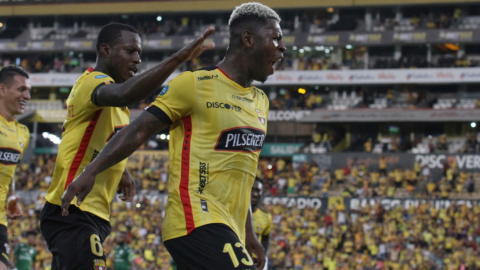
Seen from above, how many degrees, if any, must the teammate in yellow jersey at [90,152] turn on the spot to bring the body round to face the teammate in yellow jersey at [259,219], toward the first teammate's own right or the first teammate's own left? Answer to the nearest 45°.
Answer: approximately 45° to the first teammate's own left

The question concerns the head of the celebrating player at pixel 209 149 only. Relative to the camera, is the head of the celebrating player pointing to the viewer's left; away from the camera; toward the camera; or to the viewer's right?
to the viewer's right

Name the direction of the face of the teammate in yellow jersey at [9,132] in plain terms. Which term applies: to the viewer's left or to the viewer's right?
to the viewer's right

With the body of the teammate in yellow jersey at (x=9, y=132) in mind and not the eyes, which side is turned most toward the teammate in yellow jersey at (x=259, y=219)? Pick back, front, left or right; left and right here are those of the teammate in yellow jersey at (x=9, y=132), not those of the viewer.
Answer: left

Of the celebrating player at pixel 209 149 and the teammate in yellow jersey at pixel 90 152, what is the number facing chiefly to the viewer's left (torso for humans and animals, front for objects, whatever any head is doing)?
0

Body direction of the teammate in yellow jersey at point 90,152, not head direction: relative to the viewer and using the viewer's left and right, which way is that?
facing to the right of the viewer

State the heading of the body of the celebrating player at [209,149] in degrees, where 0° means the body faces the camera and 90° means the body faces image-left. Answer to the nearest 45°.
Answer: approximately 315°

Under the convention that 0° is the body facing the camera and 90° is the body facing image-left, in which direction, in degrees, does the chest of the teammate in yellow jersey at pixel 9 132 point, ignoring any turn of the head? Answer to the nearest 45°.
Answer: approximately 315°

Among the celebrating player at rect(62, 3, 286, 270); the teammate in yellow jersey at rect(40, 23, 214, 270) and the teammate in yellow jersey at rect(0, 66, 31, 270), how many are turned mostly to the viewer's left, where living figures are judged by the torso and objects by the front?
0

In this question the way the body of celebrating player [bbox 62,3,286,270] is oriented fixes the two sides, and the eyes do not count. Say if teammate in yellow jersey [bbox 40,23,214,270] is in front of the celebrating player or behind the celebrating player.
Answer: behind

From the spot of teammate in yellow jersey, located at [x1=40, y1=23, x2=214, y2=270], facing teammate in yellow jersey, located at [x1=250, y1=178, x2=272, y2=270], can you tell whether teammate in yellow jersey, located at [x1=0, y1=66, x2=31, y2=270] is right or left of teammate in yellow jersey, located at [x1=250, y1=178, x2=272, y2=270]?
left
